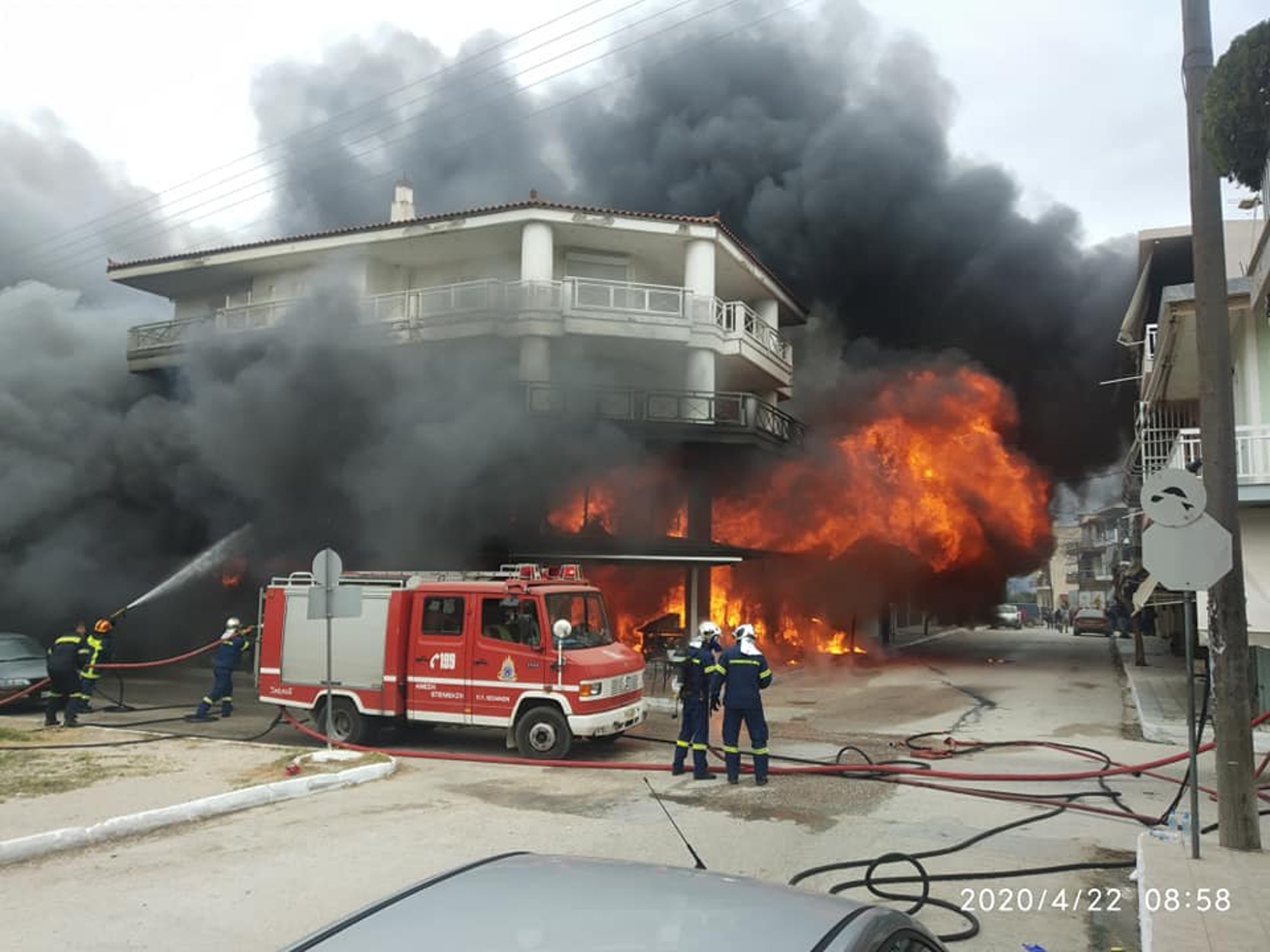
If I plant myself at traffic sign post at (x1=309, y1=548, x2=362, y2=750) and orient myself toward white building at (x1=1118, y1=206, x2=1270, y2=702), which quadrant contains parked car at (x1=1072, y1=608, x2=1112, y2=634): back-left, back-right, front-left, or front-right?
front-left

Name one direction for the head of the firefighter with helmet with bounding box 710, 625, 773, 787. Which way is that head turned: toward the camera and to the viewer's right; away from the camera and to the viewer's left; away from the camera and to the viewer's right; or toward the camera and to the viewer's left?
away from the camera and to the viewer's left

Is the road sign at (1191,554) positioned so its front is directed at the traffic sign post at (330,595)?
no

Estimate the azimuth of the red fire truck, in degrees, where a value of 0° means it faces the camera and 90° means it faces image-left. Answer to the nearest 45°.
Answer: approximately 315°

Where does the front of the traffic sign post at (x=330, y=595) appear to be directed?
away from the camera

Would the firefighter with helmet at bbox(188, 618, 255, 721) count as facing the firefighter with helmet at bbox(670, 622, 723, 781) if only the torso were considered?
no

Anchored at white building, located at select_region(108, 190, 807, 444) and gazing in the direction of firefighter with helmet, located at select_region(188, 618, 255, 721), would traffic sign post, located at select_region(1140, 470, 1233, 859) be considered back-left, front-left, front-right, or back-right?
front-left

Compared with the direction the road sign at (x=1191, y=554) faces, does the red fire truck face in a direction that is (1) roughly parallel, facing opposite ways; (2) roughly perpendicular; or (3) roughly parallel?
roughly perpendicular
